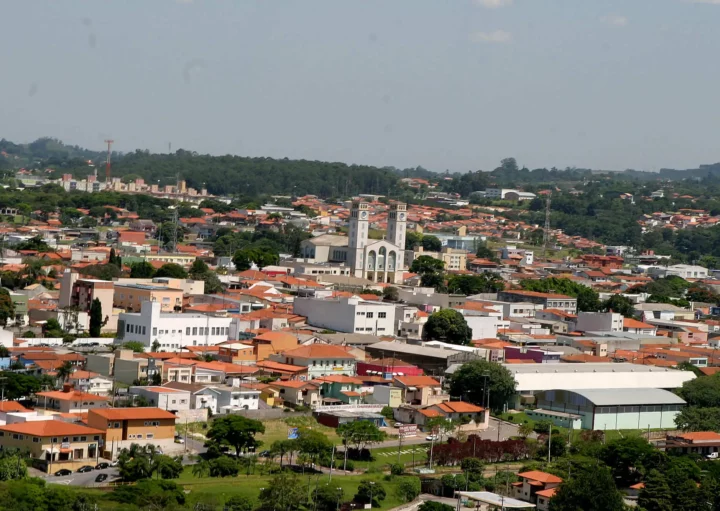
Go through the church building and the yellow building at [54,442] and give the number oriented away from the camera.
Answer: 0

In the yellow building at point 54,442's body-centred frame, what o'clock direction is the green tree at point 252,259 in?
The green tree is roughly at 8 o'clock from the yellow building.

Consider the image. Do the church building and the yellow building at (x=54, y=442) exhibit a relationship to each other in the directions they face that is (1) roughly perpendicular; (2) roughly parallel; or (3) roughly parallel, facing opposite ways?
roughly parallel

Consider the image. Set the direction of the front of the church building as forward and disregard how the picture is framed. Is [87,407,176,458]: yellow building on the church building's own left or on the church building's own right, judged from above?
on the church building's own right

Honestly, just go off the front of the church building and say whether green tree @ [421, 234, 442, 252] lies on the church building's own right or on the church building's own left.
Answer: on the church building's own left

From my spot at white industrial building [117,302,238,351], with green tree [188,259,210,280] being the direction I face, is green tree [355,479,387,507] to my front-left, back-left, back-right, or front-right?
back-right

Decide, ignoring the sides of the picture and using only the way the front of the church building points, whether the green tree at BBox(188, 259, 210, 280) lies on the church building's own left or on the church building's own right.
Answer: on the church building's own right

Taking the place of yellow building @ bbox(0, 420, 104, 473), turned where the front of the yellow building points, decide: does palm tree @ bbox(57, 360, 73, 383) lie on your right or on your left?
on your left

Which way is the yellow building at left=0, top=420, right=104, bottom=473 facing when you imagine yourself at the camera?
facing the viewer and to the right of the viewer

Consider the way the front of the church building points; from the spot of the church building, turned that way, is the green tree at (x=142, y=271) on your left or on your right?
on your right

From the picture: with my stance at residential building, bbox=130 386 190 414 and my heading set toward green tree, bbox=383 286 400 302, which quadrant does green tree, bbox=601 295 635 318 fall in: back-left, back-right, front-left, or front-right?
front-right

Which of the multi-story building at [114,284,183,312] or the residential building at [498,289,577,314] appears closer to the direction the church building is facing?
the residential building

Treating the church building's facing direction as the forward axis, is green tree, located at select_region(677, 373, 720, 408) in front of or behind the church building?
in front

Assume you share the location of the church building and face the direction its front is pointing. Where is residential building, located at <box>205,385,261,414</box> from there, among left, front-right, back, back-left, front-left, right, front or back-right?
front-right
